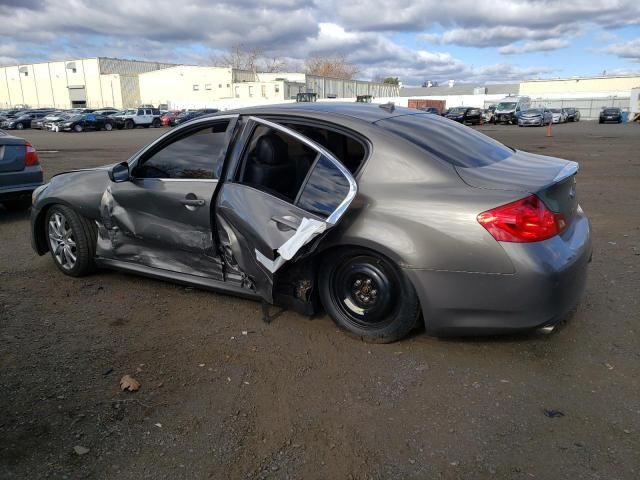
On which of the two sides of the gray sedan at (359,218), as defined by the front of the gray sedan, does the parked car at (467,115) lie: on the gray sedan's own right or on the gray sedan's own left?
on the gray sedan's own right

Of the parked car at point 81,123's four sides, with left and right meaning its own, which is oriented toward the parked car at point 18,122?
right

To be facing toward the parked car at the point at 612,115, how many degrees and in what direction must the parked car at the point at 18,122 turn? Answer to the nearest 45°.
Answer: approximately 90° to its left

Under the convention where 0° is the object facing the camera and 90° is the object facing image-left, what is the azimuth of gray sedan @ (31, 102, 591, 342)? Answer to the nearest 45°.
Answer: approximately 135°

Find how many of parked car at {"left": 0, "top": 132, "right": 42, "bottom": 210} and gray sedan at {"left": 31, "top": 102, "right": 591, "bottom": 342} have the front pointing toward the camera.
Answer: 0

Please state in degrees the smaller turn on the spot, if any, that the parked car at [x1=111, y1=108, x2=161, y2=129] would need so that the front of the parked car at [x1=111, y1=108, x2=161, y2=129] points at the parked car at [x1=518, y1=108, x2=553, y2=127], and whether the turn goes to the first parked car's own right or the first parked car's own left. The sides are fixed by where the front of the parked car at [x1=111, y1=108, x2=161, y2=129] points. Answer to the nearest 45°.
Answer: approximately 90° to the first parked car's own left

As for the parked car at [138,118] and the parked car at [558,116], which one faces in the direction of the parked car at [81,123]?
the parked car at [138,118]

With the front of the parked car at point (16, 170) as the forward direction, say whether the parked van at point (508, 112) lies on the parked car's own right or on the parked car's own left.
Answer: on the parked car's own right
